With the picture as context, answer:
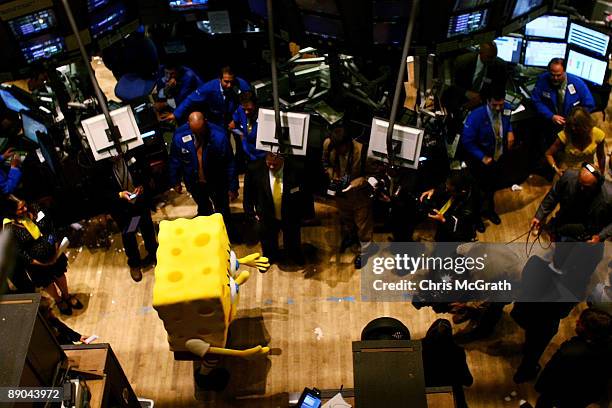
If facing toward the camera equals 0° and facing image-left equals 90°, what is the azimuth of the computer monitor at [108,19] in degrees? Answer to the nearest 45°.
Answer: approximately 315°

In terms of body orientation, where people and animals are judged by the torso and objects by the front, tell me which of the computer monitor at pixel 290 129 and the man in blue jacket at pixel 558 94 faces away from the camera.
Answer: the computer monitor

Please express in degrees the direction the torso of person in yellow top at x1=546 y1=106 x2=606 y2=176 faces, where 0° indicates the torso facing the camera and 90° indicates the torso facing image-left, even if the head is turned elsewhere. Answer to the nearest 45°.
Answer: approximately 0°
